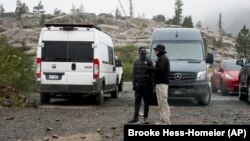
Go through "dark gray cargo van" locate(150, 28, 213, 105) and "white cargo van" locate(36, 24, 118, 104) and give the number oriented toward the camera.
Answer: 1

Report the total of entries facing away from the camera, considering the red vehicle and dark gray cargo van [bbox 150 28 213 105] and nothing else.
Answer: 0

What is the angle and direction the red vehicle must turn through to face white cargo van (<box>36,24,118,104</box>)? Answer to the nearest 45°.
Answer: approximately 90° to its right

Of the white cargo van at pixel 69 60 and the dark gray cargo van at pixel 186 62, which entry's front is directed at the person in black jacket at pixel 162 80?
the dark gray cargo van at pixel 186 62

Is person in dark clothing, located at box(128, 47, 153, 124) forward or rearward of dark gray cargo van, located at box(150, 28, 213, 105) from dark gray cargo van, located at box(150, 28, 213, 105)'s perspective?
forward

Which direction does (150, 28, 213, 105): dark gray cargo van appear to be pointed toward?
toward the camera

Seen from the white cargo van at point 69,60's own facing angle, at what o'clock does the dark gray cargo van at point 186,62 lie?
the dark gray cargo van at point 186,62 is roughly at 3 o'clock from the white cargo van at point 69,60.

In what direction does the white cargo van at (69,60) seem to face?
away from the camera

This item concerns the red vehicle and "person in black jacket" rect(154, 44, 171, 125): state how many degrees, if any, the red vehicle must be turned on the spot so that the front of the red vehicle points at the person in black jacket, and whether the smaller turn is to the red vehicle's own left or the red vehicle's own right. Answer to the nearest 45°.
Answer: approximately 45° to the red vehicle's own right
